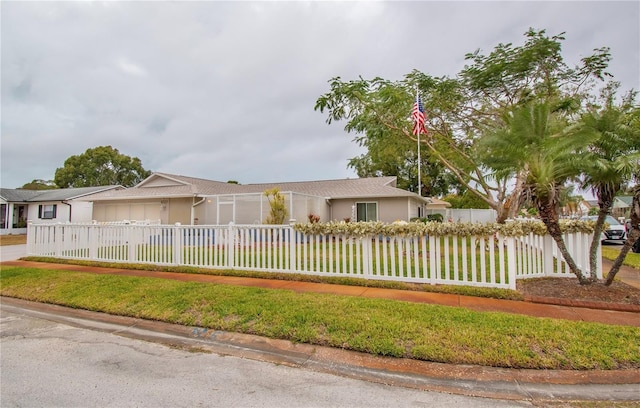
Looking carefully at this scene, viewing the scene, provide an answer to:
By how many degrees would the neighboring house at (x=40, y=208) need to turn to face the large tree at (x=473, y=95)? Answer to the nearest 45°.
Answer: approximately 90° to its left

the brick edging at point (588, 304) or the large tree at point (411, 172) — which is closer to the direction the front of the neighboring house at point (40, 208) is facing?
the brick edging

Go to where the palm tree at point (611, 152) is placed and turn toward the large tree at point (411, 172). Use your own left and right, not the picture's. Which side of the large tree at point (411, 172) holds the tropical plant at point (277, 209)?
left

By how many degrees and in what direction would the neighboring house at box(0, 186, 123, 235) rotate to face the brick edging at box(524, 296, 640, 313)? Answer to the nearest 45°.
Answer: approximately 45° to its left

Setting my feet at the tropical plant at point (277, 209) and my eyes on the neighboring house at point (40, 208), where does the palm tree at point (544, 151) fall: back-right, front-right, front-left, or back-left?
back-left

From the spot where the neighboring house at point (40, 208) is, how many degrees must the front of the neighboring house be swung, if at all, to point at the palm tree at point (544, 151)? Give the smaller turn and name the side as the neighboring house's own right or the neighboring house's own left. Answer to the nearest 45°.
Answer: approximately 45° to the neighboring house's own left

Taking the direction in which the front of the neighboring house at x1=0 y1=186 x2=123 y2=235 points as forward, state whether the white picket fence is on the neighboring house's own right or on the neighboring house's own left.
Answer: on the neighboring house's own left

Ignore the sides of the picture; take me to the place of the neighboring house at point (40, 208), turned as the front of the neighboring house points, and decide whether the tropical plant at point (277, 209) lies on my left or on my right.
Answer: on my left

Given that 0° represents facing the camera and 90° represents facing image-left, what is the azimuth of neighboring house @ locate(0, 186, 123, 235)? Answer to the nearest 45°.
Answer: approximately 45°

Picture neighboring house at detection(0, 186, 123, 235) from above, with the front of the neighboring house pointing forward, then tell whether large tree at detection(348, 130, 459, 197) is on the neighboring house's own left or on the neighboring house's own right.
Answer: on the neighboring house's own left
